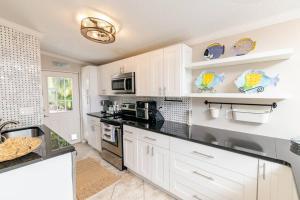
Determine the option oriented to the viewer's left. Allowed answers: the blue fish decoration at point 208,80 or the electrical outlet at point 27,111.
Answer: the blue fish decoration

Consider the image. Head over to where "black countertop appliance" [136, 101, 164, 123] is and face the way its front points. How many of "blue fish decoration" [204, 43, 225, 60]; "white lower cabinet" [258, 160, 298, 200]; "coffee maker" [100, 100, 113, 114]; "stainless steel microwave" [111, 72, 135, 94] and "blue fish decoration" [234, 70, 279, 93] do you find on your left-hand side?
3

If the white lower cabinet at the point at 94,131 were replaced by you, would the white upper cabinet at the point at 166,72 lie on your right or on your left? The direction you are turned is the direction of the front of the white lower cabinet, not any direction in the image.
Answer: on your left

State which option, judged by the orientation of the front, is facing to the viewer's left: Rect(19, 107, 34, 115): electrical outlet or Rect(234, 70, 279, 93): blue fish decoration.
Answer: the blue fish decoration

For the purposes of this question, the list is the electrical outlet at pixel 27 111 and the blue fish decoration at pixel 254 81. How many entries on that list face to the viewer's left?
1

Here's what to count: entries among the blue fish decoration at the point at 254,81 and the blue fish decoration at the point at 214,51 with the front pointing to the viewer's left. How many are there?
2

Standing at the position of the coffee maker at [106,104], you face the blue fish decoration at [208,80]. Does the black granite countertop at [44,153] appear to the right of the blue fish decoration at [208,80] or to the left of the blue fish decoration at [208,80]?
right

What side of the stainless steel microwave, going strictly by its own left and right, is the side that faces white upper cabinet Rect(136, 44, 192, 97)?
left

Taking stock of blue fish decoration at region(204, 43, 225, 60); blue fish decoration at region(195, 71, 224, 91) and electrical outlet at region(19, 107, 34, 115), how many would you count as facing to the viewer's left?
2
